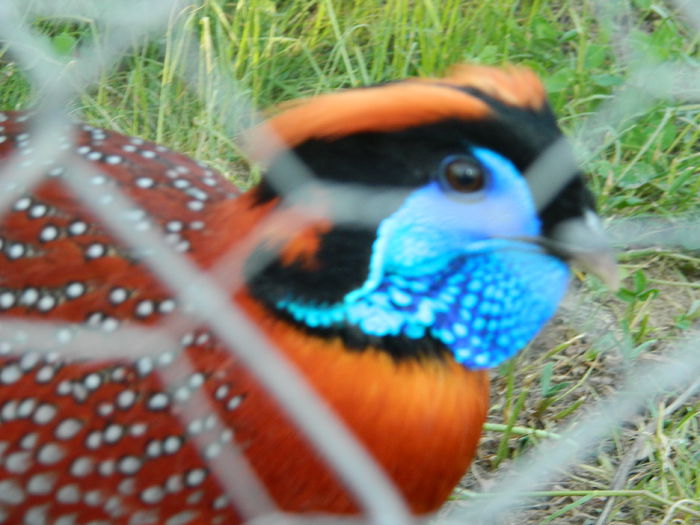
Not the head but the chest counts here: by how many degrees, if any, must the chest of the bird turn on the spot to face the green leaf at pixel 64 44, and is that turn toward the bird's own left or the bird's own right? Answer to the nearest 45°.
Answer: approximately 90° to the bird's own left

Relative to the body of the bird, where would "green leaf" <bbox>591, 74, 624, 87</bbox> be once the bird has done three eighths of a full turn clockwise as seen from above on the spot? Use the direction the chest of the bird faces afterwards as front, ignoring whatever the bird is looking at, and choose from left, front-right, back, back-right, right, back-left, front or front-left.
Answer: back

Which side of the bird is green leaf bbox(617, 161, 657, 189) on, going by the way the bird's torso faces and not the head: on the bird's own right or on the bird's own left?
on the bird's own left

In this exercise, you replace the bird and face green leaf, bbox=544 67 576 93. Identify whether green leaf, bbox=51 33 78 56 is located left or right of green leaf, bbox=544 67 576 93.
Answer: left

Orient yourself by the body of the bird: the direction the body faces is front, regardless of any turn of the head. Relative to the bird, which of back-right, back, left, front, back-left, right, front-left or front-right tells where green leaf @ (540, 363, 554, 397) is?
front-left

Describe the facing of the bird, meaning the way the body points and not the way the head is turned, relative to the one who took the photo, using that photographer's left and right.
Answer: facing to the right of the viewer

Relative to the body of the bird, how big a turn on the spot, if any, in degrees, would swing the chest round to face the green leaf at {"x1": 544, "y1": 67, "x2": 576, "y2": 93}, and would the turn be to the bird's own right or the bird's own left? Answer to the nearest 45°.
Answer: approximately 45° to the bird's own left
